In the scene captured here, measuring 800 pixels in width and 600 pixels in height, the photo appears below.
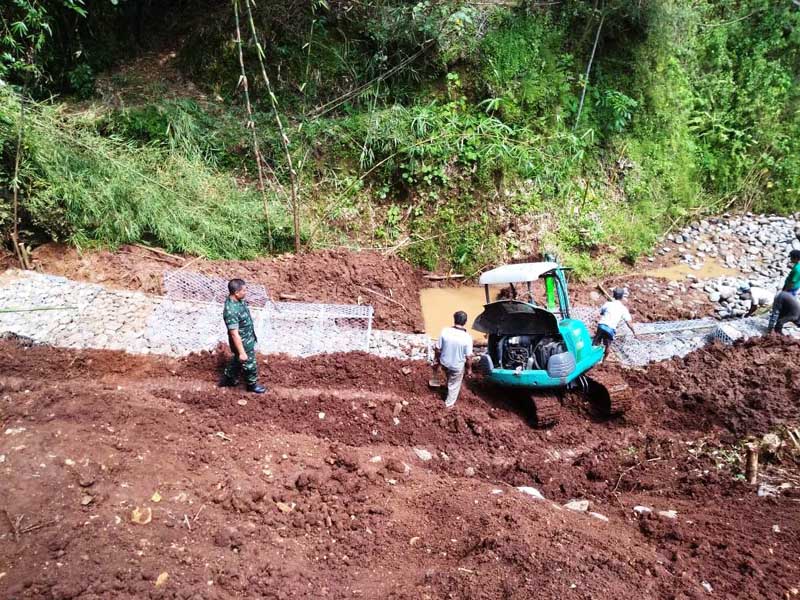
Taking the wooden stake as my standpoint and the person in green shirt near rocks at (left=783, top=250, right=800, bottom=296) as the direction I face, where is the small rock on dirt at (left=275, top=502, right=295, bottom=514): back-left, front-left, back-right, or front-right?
back-left

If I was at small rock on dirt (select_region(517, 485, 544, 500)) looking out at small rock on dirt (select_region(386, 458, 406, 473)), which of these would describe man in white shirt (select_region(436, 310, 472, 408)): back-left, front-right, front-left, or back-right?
front-right

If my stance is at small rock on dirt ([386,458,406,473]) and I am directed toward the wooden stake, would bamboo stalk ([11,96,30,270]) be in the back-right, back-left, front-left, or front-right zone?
back-left

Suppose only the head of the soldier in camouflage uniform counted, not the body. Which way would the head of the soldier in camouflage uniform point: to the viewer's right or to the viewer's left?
to the viewer's right
